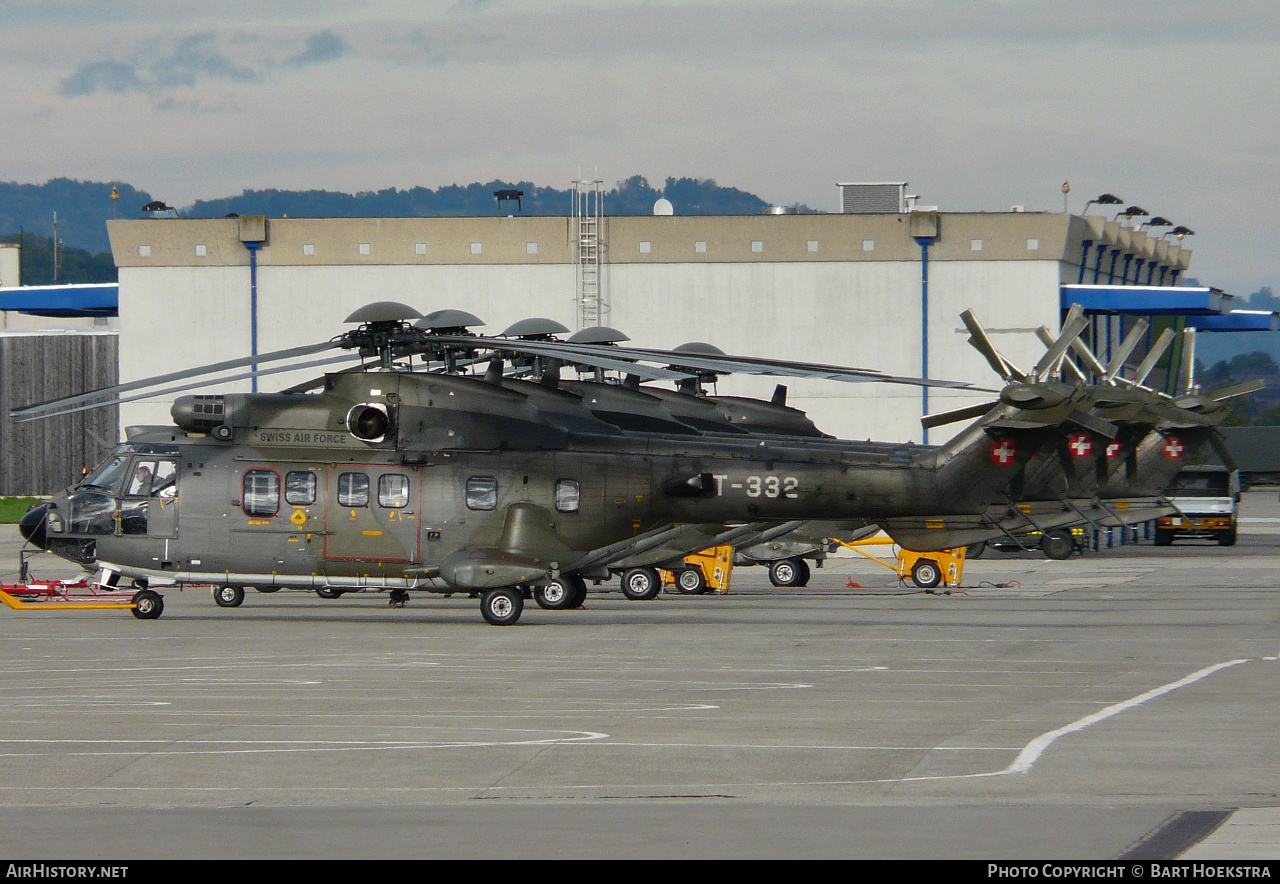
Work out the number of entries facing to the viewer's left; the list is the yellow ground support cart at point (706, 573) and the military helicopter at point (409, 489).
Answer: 2

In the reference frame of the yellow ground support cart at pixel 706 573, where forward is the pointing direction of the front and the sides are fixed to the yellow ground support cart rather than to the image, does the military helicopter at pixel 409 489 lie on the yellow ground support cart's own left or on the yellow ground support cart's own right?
on the yellow ground support cart's own left

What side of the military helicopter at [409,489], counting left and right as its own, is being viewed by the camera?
left

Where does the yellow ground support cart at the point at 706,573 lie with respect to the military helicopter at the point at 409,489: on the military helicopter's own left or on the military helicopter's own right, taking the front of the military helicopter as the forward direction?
on the military helicopter's own right

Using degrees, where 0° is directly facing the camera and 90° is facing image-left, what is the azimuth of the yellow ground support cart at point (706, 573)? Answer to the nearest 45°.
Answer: approximately 90°
